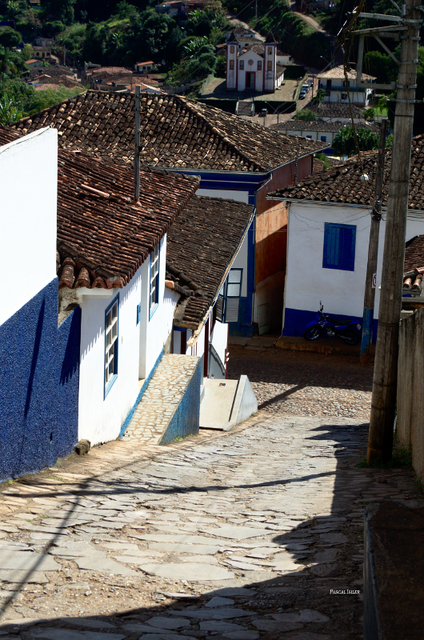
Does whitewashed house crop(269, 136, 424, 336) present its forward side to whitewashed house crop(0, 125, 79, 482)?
yes

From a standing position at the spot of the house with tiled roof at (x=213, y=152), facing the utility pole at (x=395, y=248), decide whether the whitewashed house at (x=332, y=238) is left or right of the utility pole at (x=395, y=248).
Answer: left

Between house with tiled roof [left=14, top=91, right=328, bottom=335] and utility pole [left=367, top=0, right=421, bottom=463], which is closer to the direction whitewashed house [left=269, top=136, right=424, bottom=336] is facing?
the utility pole

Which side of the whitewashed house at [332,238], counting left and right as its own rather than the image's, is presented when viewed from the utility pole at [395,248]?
front

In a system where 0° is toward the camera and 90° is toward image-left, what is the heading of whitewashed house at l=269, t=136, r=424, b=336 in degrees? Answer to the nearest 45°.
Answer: approximately 0°

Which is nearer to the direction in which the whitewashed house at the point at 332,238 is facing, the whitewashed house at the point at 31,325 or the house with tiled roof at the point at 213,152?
the whitewashed house
